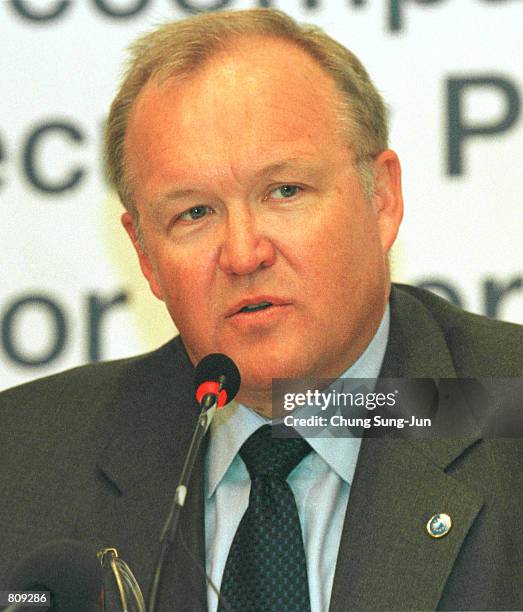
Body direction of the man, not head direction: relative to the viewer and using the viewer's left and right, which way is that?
facing the viewer
